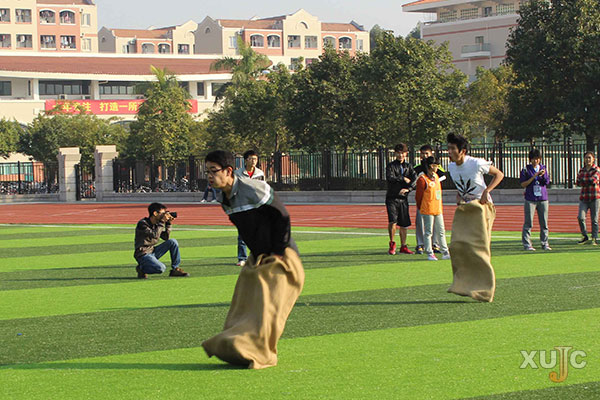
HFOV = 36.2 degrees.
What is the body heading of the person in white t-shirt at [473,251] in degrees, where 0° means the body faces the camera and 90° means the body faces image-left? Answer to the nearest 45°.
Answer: approximately 45°

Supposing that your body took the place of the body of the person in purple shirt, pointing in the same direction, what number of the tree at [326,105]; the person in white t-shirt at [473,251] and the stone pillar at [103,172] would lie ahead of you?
1

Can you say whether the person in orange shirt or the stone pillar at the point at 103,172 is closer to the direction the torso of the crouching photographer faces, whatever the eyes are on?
the person in orange shirt

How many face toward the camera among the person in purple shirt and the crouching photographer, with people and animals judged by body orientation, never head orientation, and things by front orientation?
1

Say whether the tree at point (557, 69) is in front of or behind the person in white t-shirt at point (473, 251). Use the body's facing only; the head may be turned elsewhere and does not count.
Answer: behind

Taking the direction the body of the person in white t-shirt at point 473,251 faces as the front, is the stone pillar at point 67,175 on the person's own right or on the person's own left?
on the person's own right

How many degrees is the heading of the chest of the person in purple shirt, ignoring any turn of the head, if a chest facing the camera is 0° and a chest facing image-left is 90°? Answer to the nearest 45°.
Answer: approximately 0°

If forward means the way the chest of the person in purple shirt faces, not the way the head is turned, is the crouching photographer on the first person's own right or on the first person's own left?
on the first person's own right

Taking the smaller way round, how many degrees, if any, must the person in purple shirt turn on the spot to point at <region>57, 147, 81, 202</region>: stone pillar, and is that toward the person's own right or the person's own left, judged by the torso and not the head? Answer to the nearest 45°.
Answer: approximately 135° to the person's own right

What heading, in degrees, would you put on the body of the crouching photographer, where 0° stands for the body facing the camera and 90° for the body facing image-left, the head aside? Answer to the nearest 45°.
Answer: approximately 270°

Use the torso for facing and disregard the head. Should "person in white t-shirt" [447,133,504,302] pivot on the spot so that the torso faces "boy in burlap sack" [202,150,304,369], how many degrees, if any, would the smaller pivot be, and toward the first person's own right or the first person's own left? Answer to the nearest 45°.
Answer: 0° — they already face them

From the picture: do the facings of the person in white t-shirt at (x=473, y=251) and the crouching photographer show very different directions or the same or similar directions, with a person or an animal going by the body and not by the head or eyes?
very different directions
